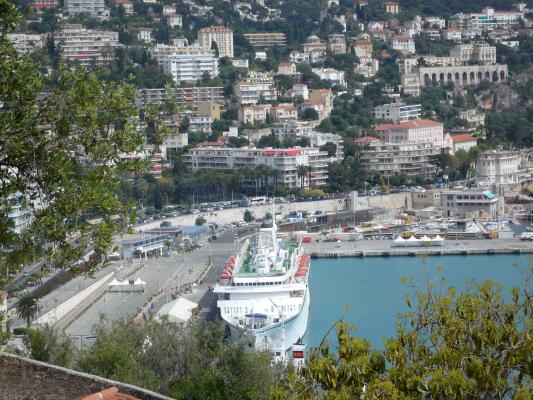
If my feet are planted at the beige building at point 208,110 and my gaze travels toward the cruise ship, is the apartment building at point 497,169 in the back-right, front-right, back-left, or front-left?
front-left

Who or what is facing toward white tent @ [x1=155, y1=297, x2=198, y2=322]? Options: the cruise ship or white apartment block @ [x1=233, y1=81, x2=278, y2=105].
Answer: the white apartment block

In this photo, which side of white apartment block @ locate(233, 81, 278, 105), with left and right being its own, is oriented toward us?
front

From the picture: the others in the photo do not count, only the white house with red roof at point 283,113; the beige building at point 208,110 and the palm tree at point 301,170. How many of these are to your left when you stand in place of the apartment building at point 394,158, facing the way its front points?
0

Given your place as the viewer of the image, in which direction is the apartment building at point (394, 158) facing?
facing the viewer

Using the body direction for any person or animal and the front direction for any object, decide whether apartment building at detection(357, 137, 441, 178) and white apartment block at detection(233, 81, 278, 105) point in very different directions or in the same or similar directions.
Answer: same or similar directions

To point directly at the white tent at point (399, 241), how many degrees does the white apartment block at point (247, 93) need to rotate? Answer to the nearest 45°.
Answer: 0° — it already faces it

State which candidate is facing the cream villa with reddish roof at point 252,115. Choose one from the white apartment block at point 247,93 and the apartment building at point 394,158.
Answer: the white apartment block at point 247,93

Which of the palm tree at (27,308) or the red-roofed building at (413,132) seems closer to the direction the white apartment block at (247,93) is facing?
the palm tree

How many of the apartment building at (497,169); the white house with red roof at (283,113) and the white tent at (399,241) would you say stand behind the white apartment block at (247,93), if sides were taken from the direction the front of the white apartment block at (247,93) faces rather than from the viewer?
0

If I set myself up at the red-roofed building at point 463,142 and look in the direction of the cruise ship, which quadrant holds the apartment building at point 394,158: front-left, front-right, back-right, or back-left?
front-right

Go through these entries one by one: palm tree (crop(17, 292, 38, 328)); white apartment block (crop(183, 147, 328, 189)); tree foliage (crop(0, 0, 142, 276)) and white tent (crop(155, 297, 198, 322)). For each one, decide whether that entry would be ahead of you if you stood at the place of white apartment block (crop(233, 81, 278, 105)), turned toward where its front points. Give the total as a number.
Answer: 4

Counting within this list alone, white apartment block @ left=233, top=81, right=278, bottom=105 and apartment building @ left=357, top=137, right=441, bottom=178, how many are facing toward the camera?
2
